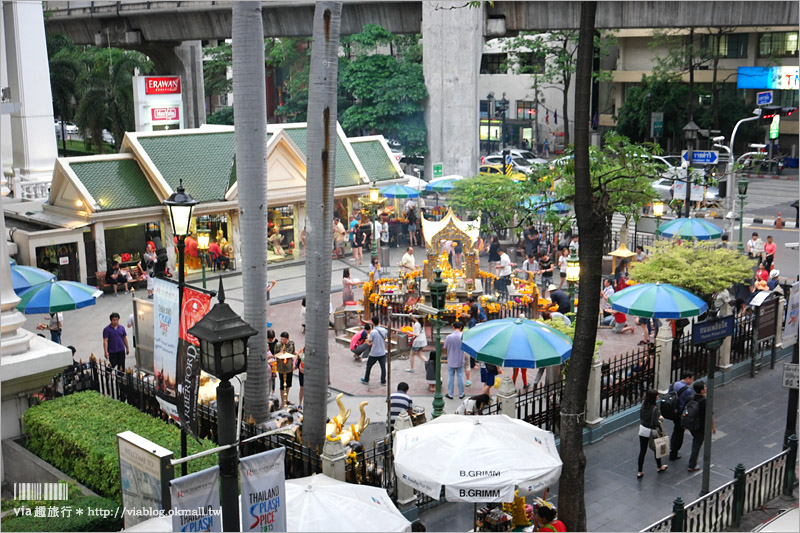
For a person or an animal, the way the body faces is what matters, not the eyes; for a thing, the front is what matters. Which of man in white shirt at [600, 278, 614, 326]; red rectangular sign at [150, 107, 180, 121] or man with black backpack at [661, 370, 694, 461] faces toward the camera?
the red rectangular sign

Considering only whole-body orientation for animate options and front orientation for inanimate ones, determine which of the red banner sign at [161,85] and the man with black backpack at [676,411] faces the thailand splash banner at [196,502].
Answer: the red banner sign

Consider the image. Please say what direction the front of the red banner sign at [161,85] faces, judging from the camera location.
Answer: facing the viewer

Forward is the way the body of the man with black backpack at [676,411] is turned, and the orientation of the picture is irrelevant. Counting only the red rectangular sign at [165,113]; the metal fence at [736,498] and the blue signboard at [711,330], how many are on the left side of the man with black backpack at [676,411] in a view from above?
1

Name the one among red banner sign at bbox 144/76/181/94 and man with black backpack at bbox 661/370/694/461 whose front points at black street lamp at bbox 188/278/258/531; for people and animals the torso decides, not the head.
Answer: the red banner sign

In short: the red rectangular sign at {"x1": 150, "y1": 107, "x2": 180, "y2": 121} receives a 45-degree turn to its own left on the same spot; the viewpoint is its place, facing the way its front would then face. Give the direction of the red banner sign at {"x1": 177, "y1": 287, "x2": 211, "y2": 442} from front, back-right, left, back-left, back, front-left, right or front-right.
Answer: front-right

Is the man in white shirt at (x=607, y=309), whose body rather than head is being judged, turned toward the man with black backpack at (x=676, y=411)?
no

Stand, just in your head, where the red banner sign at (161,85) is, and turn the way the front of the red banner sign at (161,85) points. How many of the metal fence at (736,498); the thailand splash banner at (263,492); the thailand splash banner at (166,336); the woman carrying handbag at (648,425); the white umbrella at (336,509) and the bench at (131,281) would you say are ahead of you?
6

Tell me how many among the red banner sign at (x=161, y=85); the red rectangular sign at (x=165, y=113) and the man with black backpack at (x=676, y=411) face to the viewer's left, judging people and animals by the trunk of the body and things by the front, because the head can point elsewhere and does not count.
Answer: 0

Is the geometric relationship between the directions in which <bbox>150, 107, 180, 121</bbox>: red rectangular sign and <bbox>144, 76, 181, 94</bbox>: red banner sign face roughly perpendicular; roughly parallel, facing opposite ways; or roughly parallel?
roughly parallel

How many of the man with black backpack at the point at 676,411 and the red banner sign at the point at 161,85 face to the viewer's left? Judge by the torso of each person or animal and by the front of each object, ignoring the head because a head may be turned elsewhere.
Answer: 0

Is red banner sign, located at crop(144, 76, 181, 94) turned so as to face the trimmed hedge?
yes

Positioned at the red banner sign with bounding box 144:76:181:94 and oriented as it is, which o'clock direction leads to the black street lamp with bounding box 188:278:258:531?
The black street lamp is roughly at 12 o'clock from the red banner sign.

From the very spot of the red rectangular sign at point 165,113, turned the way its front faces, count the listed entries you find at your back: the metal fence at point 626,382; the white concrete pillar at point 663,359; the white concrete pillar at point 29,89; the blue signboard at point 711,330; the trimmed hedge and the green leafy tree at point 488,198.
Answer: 0

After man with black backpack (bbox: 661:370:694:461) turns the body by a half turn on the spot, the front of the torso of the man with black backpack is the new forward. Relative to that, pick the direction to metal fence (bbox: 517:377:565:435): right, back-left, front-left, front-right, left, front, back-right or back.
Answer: front-right

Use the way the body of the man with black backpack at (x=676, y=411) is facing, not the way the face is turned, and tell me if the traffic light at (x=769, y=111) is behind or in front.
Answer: in front

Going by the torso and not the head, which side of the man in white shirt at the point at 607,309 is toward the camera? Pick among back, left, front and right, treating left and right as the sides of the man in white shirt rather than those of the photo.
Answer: left

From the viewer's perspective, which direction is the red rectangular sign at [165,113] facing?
toward the camera

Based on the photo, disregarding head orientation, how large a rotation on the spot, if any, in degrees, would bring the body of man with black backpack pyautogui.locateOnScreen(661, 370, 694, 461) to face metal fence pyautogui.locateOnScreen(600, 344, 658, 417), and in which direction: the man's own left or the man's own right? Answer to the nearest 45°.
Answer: approximately 90° to the man's own left
